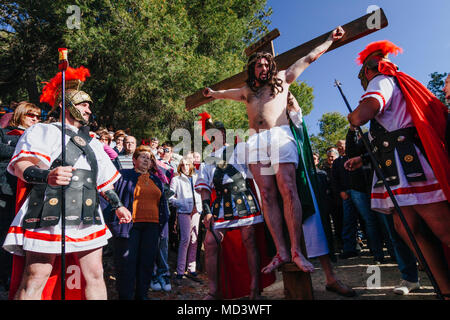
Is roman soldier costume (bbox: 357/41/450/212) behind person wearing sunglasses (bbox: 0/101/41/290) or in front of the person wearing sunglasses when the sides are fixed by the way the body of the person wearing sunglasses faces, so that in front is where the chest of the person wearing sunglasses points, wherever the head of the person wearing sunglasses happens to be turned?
in front

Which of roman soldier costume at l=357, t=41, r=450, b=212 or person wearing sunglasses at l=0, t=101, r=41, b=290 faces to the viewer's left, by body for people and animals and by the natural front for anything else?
the roman soldier costume

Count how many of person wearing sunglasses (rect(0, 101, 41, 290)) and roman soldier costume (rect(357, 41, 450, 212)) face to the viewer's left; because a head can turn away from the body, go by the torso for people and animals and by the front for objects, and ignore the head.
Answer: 1

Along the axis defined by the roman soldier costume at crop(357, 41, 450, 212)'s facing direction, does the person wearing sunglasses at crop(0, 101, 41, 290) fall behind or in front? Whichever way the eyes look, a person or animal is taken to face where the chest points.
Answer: in front

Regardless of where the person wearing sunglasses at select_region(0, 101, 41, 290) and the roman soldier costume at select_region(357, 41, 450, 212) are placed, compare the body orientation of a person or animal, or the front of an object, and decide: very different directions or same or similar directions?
very different directions

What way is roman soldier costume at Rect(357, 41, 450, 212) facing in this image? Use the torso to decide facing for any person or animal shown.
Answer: to the viewer's left

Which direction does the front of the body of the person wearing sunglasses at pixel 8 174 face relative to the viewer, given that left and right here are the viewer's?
facing the viewer and to the right of the viewer

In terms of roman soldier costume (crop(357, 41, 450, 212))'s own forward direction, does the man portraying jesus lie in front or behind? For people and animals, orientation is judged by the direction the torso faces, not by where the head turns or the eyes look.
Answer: in front

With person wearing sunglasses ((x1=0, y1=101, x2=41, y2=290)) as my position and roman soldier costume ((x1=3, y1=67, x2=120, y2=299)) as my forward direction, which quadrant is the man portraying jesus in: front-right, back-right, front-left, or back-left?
front-left

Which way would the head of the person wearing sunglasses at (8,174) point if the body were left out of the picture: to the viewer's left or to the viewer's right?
to the viewer's right

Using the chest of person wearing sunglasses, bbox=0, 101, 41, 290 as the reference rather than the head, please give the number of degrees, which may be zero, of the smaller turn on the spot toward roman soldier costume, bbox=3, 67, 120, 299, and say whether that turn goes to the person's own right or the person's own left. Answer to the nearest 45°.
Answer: approximately 45° to the person's own right

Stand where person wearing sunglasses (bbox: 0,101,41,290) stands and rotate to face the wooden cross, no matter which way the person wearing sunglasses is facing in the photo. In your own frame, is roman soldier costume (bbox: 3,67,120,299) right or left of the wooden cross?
right
